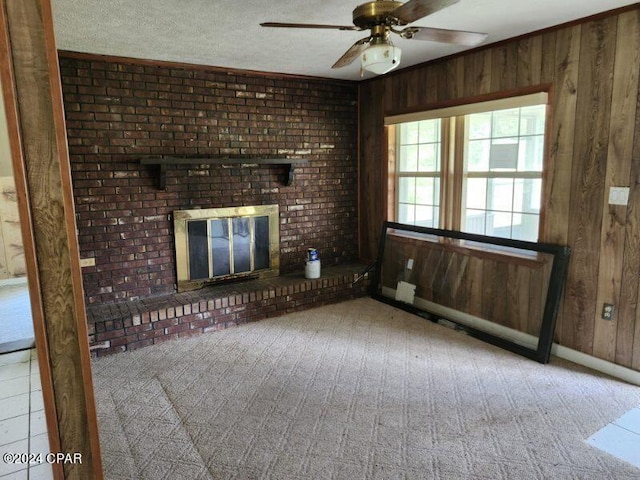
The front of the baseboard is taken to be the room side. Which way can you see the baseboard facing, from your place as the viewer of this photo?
facing the viewer and to the left of the viewer

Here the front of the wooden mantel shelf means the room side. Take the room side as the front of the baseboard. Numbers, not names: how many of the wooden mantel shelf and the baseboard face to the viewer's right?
0

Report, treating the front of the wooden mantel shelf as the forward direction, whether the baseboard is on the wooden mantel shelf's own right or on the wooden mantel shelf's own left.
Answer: on the wooden mantel shelf's own left

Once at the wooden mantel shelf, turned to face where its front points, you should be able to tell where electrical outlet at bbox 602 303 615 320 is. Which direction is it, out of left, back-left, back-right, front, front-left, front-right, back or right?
front-left

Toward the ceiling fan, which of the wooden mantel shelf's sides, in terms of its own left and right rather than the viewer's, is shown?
front

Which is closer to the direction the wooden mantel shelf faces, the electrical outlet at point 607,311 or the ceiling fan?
the ceiling fan

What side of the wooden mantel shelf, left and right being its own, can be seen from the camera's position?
front

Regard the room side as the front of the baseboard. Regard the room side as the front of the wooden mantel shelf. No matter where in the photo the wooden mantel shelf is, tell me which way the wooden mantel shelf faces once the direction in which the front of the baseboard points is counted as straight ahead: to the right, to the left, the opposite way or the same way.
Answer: to the left

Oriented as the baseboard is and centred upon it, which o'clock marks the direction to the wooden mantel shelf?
The wooden mantel shelf is roughly at 1 o'clock from the baseboard.

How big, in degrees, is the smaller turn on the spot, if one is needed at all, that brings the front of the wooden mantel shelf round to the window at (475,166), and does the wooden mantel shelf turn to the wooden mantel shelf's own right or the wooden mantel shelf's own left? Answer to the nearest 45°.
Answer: approximately 90° to the wooden mantel shelf's own left

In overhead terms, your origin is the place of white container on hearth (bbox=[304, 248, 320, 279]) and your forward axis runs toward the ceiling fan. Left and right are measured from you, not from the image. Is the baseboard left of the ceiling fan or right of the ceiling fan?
left
